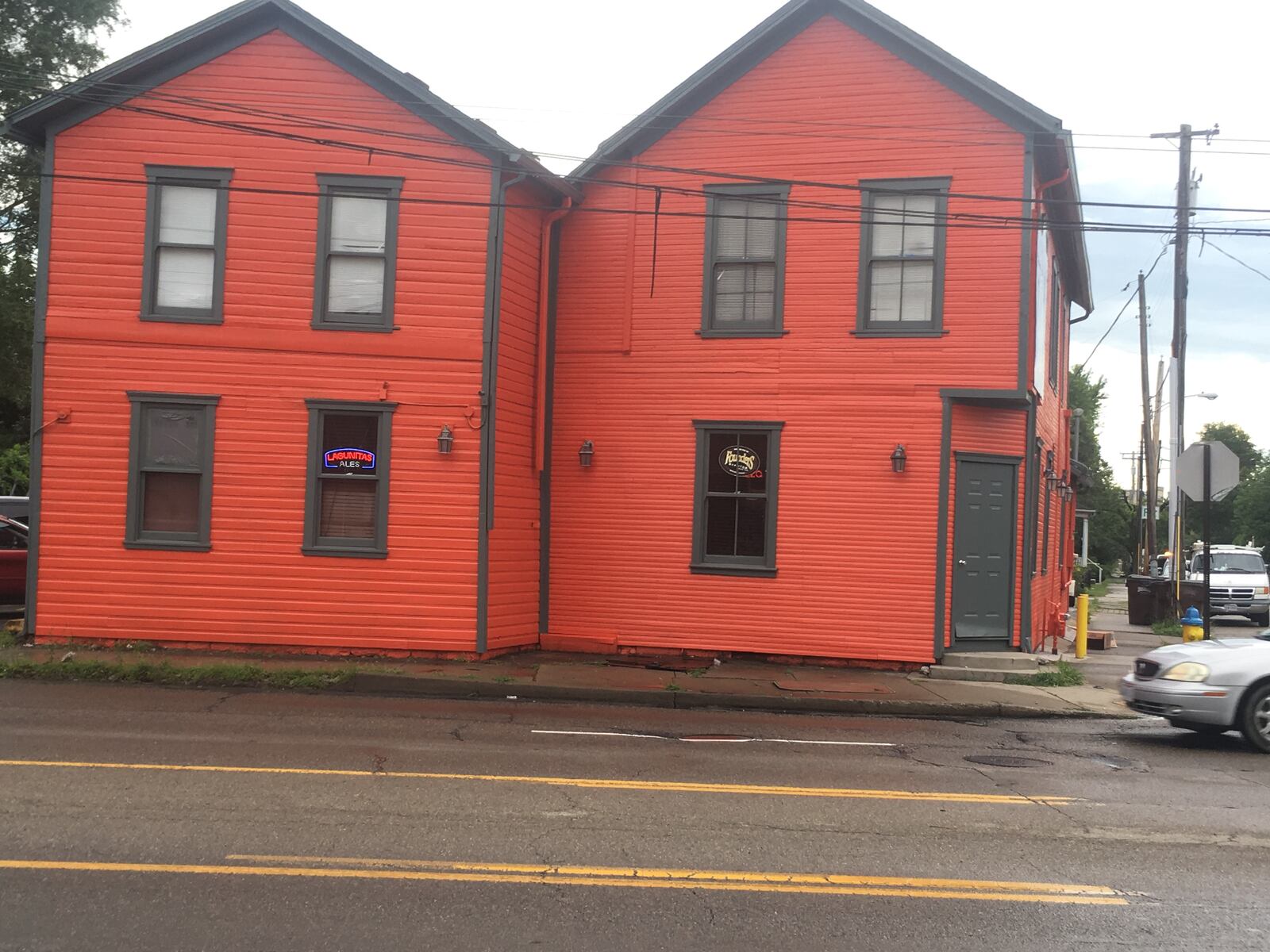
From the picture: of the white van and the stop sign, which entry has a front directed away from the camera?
the stop sign

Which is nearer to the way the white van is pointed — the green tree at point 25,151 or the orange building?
the orange building

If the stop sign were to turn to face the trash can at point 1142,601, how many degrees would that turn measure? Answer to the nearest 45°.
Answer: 0° — it already faces it

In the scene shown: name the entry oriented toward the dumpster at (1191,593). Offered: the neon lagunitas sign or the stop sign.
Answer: the stop sign

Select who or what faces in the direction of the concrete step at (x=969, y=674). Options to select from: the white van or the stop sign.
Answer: the white van

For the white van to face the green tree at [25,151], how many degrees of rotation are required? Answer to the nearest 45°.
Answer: approximately 45° to its right

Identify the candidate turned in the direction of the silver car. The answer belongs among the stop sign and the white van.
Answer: the white van

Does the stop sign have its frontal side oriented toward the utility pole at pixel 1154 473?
yes

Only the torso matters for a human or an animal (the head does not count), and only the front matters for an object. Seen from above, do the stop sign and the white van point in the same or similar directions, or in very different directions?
very different directions

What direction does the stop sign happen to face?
away from the camera

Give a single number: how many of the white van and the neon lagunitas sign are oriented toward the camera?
2

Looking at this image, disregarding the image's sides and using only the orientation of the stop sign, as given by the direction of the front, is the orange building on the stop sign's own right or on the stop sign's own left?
on the stop sign's own left

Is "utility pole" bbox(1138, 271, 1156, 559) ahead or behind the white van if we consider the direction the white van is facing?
behind
